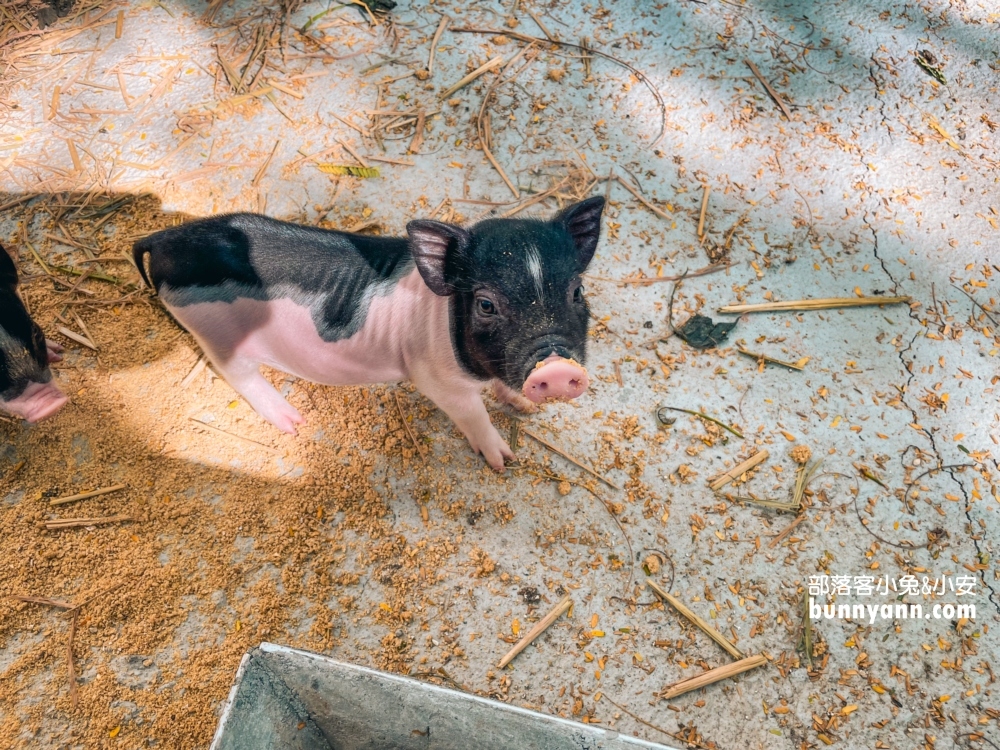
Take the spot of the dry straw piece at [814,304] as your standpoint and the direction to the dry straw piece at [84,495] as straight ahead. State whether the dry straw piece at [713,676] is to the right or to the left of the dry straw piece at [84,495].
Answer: left

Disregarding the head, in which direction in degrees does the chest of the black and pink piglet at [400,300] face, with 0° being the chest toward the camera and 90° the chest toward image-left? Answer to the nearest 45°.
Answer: approximately 315°

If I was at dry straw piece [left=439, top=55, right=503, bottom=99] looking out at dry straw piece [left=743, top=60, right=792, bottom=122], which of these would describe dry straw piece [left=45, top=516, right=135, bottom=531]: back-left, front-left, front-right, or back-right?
back-right
